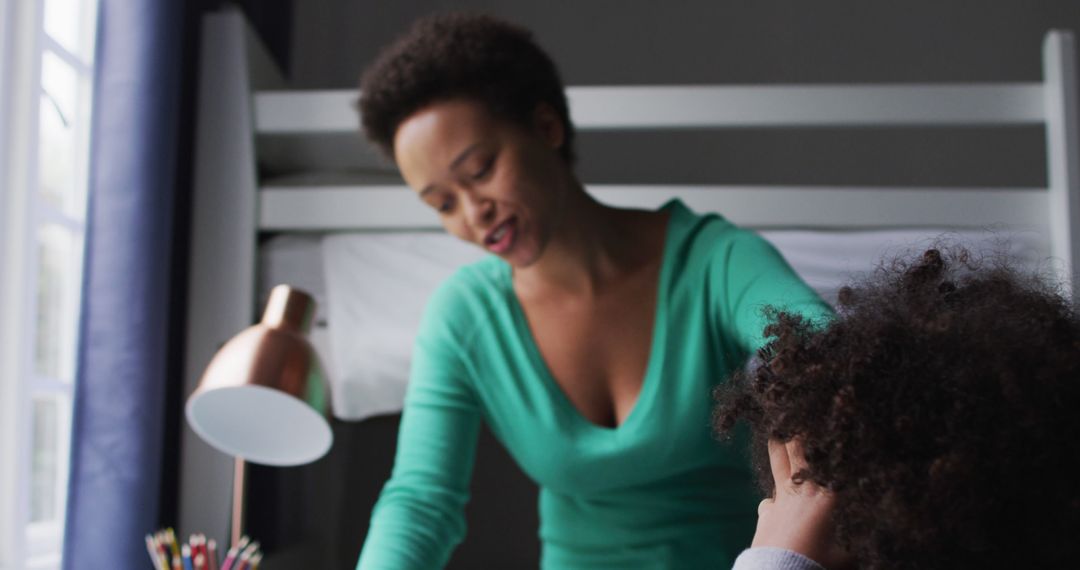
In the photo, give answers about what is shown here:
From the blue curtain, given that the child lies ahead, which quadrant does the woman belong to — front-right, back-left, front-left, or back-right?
front-left

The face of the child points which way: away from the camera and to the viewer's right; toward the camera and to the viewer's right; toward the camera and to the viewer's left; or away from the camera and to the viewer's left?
away from the camera and to the viewer's left

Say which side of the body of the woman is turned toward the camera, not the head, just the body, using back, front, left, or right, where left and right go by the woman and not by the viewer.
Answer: front

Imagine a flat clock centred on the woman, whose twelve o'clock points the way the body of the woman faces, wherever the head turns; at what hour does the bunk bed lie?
The bunk bed is roughly at 6 o'clock from the woman.
